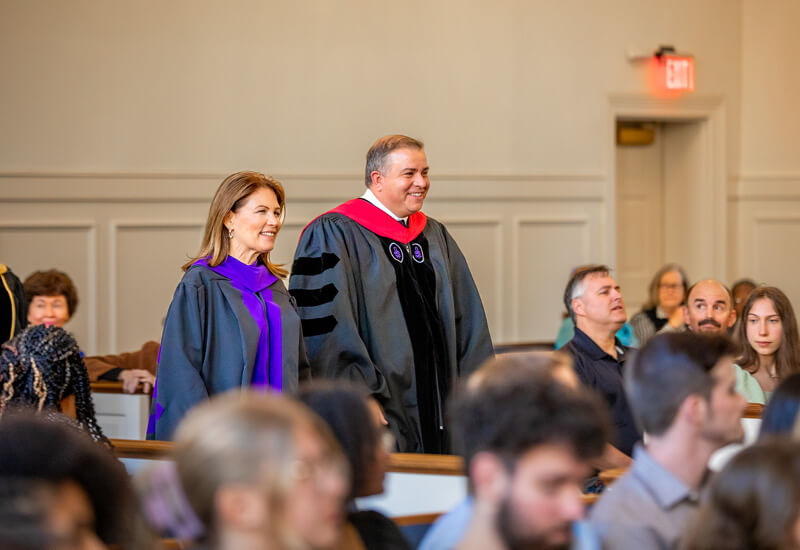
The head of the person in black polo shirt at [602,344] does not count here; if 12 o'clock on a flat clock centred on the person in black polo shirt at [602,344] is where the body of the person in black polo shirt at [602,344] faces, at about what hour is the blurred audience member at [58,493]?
the blurred audience member at [58,493] is roughly at 2 o'clock from the person in black polo shirt at [602,344].

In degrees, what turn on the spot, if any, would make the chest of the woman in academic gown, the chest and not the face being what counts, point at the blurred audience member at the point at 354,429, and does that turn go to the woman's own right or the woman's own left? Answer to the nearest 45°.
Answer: approximately 45° to the woman's own right

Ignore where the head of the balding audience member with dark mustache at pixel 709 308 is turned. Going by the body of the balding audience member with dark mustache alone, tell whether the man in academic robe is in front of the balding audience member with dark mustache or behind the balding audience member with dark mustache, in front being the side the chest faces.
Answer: in front

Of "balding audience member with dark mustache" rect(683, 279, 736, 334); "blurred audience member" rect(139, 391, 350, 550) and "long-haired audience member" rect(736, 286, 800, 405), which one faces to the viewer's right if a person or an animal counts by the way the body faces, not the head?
"blurred audience member" rect(139, 391, 350, 550)

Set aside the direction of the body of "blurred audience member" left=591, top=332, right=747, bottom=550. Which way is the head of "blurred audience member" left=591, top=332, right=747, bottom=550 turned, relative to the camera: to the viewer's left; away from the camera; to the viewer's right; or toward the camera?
to the viewer's right

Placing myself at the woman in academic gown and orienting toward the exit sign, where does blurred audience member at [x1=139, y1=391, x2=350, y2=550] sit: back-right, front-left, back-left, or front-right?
back-right

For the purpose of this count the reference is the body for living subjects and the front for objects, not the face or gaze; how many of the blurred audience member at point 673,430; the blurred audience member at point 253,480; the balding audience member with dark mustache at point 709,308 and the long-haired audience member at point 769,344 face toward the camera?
2

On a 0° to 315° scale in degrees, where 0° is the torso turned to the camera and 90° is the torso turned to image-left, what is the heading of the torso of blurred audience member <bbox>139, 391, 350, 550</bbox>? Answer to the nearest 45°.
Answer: approximately 270°

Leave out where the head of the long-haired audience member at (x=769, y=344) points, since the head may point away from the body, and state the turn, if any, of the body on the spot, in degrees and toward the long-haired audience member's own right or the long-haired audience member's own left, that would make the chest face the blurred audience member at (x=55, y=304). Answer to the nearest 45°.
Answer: approximately 90° to the long-haired audience member's own right

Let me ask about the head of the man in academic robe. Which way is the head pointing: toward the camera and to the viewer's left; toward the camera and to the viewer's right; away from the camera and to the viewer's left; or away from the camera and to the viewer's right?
toward the camera and to the viewer's right

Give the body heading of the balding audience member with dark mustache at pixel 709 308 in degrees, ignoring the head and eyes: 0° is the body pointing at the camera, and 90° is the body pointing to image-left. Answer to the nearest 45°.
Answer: approximately 0°
